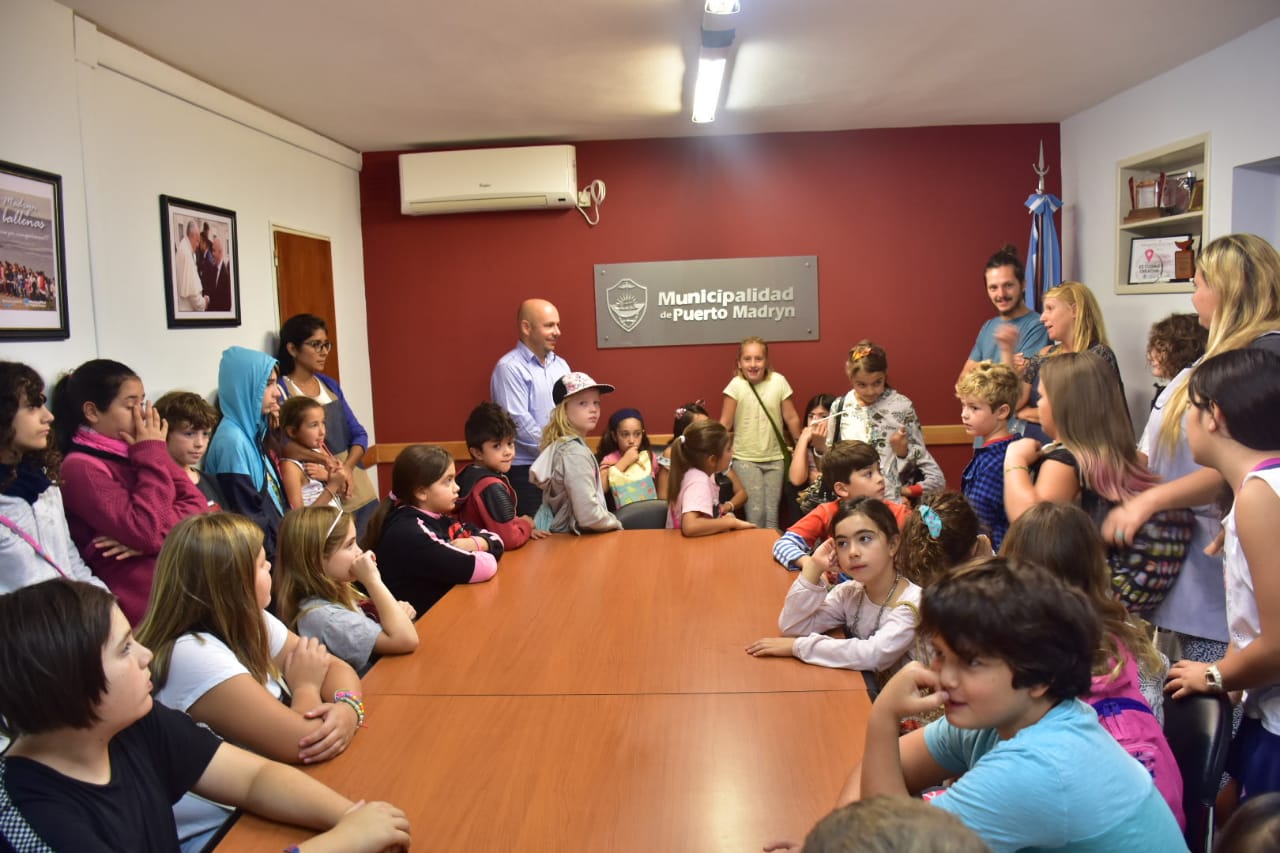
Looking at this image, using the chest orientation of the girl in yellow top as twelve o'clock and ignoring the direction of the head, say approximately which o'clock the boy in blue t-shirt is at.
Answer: The boy in blue t-shirt is roughly at 12 o'clock from the girl in yellow top.

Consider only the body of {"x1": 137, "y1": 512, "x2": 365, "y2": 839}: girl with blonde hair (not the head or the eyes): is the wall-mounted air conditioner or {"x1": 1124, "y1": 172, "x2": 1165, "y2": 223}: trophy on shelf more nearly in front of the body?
the trophy on shelf

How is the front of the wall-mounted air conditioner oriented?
toward the camera

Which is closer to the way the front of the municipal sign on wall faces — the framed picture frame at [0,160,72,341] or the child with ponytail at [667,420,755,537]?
the child with ponytail

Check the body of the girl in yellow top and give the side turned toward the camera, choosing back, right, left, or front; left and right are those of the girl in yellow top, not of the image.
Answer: front

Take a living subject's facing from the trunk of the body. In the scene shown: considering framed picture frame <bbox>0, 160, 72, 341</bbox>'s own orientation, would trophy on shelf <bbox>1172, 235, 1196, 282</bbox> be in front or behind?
in front

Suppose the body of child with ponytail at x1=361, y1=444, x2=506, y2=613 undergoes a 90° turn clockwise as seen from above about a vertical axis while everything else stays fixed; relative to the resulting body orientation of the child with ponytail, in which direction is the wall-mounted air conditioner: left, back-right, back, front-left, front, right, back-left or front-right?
back

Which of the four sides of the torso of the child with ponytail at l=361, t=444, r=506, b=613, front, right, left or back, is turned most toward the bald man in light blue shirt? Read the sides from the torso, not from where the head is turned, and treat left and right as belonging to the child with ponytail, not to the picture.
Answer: left

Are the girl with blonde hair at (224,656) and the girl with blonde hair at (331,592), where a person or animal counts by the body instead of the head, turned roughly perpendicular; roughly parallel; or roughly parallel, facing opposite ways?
roughly parallel

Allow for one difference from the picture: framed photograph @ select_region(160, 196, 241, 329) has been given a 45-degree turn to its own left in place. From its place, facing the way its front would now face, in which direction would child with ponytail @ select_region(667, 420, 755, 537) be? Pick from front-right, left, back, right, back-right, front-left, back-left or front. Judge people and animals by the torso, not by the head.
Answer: front-right

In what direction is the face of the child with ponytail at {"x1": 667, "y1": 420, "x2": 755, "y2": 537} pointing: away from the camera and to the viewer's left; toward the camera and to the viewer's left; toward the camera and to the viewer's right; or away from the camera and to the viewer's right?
away from the camera and to the viewer's right

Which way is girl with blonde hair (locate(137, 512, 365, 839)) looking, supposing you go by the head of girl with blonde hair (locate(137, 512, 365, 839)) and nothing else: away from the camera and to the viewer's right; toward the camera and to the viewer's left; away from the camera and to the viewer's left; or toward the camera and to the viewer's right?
away from the camera and to the viewer's right

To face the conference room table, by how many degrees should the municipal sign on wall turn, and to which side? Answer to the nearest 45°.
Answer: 0° — it already faces it

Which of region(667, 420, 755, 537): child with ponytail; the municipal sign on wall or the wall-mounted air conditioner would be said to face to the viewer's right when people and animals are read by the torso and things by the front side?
the child with ponytail

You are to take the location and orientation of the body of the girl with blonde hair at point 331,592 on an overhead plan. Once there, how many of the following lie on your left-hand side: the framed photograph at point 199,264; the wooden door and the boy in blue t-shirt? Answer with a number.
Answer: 2

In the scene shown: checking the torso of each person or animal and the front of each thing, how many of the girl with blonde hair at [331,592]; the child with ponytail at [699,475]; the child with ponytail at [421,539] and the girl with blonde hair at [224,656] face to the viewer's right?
4

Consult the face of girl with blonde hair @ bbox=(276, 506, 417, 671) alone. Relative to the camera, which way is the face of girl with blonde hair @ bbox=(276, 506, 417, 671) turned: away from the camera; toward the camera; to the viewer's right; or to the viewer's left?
to the viewer's right

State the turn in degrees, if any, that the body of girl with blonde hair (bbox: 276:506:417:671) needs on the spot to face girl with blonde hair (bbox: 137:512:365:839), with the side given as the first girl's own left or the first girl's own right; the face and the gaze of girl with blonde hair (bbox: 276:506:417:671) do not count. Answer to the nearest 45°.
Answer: approximately 90° to the first girl's own right

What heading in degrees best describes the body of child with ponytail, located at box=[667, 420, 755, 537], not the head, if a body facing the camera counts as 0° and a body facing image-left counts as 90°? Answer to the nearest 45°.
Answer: approximately 270°

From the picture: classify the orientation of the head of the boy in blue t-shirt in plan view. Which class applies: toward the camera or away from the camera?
toward the camera

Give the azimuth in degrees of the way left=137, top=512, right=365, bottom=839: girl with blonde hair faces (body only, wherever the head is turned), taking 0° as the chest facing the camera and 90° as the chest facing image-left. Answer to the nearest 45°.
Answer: approximately 270°
